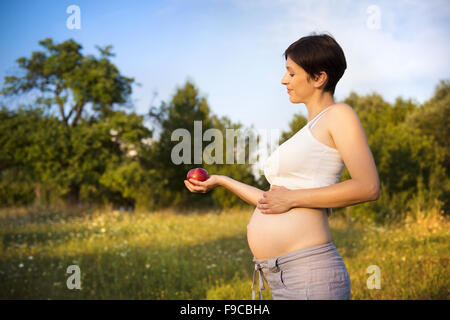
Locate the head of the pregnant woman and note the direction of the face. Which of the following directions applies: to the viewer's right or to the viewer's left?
to the viewer's left

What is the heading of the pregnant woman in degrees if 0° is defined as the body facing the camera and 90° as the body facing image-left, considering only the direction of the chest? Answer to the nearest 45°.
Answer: approximately 90°

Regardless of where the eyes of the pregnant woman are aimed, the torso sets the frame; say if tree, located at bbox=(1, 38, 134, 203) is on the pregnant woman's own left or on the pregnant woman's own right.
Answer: on the pregnant woman's own right
